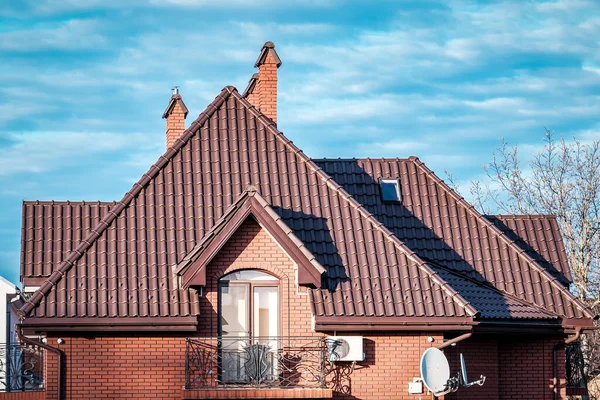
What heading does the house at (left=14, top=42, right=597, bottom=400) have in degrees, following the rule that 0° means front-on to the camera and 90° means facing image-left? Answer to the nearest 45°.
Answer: approximately 0°
